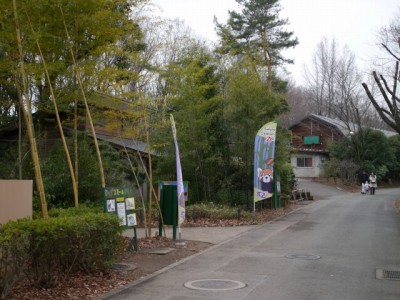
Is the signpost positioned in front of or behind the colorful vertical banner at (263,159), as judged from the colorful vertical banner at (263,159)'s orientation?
in front

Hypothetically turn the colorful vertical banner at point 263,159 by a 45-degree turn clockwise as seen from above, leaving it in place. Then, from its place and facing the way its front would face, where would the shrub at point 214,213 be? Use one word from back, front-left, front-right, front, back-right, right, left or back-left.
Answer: front

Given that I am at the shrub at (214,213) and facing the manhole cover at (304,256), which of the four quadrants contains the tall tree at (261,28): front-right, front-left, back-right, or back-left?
back-left

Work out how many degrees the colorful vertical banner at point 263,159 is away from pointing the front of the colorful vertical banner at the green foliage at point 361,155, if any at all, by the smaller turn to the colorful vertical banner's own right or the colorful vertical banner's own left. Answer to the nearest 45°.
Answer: approximately 180°

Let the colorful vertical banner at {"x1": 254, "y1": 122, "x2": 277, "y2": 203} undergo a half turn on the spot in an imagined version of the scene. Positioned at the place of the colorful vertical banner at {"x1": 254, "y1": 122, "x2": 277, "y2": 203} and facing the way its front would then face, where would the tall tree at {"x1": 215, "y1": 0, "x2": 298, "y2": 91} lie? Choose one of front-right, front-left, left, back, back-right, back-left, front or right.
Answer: front

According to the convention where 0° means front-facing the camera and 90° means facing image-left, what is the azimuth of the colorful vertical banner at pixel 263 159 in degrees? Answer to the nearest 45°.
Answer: approximately 0°

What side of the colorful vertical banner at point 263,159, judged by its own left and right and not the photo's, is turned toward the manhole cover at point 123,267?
front

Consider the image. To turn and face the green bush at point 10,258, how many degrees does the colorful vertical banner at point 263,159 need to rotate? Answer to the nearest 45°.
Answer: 0° — it already faces it

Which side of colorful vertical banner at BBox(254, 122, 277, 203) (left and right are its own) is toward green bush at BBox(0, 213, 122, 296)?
front
